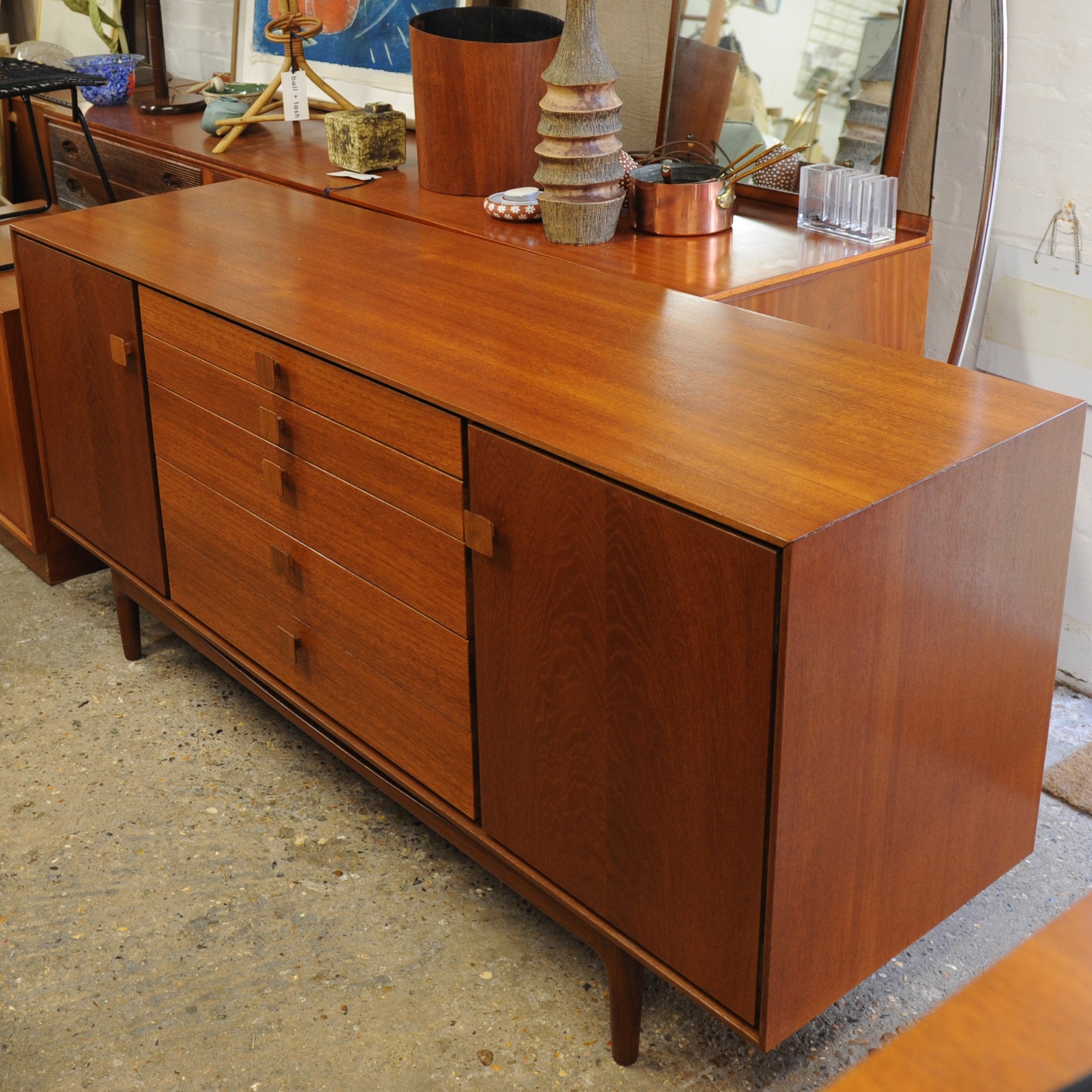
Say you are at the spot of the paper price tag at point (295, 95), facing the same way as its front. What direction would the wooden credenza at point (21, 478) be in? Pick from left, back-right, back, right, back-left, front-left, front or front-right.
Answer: front-right

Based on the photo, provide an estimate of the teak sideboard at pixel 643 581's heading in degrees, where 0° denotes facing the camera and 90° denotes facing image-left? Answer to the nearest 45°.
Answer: approximately 45°

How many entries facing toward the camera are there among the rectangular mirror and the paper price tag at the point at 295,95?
2

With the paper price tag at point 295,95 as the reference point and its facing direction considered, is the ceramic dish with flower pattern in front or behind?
in front

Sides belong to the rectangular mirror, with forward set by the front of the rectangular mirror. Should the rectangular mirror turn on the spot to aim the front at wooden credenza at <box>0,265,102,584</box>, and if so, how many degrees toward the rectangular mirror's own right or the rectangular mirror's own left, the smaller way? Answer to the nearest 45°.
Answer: approximately 90° to the rectangular mirror's own right

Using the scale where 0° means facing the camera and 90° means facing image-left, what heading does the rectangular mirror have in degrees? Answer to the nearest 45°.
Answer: approximately 0°

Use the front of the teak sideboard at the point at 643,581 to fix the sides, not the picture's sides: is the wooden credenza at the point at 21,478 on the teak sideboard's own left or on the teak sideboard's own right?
on the teak sideboard's own right
